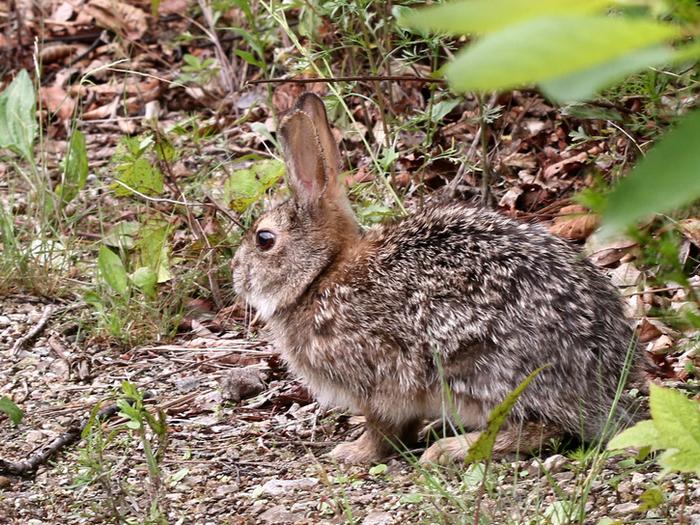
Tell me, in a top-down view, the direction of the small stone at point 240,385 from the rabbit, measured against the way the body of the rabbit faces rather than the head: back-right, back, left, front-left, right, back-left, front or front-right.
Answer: front-right

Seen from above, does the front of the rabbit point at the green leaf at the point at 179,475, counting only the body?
yes

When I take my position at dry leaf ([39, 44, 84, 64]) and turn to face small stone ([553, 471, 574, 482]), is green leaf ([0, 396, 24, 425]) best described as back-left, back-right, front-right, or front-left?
front-right

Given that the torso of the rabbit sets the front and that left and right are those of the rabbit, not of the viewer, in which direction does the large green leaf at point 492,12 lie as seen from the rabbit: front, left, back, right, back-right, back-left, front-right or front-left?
left

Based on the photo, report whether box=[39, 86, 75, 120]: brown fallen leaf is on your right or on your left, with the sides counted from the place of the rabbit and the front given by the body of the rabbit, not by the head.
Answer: on your right

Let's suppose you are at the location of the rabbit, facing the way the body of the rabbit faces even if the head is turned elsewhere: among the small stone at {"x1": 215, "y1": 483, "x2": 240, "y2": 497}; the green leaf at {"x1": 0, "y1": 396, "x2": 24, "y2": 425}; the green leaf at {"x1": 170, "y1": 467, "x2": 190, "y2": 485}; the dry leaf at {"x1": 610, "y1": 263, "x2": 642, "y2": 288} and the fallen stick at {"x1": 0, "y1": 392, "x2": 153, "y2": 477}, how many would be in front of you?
4

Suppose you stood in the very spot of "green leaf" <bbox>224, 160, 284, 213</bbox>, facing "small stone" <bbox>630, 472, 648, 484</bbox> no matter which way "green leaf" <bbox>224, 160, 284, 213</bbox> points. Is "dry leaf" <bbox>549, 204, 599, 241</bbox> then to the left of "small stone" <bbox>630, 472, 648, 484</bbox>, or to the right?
left

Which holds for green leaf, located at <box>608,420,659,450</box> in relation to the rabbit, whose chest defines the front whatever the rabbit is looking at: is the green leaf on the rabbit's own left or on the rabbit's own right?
on the rabbit's own left

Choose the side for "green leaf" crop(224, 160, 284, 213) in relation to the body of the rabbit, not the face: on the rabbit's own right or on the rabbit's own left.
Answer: on the rabbit's own right

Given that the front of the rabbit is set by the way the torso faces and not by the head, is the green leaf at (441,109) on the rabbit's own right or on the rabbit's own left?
on the rabbit's own right

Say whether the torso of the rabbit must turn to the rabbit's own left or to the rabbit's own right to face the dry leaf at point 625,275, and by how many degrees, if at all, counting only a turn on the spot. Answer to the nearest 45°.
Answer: approximately 135° to the rabbit's own right

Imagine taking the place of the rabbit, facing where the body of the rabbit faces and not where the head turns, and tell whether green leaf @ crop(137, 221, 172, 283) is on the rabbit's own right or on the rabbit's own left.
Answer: on the rabbit's own right

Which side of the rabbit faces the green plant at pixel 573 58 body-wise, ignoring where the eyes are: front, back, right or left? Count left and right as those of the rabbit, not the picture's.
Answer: left

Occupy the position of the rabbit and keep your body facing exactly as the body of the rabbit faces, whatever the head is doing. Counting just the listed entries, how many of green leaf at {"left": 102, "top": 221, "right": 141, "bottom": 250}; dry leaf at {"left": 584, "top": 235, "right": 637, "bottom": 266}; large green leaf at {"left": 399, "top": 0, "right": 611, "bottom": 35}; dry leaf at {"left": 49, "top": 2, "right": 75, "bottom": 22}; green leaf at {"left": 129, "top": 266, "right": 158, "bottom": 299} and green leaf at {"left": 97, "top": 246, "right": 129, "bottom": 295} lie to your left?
1

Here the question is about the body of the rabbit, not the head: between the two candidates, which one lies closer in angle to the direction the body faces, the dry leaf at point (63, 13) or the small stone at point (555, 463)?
the dry leaf

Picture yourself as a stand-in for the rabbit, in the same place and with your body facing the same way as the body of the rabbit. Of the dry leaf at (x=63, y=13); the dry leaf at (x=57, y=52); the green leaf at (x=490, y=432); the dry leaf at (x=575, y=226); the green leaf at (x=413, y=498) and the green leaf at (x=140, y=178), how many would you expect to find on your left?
2

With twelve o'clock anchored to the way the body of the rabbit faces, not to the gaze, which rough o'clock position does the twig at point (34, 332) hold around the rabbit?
The twig is roughly at 1 o'clock from the rabbit.

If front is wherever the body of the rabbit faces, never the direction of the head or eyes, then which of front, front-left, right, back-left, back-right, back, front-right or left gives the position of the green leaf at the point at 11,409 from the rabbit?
front

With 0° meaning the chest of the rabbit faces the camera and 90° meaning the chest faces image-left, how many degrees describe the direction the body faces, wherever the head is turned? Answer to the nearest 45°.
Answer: approximately 90°
